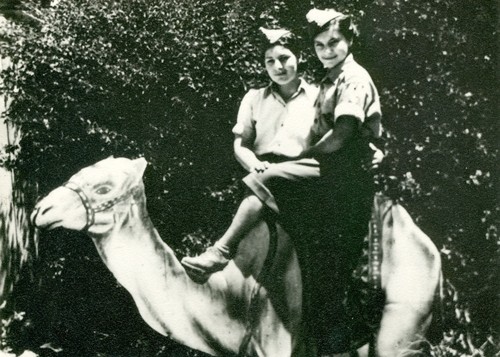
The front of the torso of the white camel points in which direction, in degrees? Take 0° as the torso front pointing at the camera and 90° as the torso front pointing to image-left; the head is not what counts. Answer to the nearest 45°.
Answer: approximately 90°
